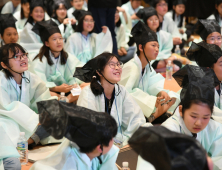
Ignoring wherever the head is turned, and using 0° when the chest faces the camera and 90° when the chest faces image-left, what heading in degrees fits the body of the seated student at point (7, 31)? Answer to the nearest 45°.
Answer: approximately 315°

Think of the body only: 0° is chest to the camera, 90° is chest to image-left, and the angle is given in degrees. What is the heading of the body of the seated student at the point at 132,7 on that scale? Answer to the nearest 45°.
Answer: approximately 315°

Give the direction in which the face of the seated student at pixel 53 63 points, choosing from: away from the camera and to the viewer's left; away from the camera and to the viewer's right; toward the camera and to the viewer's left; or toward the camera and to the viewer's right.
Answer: toward the camera and to the viewer's right

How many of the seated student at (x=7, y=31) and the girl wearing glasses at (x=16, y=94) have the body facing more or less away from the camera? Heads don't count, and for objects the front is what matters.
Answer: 0

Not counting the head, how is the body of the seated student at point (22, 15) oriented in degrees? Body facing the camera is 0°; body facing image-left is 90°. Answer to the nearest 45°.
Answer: approximately 315°

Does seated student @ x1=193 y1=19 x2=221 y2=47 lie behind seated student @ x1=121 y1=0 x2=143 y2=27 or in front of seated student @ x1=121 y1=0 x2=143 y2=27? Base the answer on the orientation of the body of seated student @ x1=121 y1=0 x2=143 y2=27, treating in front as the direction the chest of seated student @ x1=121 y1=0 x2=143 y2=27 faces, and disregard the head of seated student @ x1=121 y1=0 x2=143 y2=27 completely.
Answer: in front

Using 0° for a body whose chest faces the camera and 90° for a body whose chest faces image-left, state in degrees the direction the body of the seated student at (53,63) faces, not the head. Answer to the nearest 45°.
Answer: approximately 315°

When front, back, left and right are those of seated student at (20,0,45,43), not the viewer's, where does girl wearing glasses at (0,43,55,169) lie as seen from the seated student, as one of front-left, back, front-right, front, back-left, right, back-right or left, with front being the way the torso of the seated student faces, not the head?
front-right

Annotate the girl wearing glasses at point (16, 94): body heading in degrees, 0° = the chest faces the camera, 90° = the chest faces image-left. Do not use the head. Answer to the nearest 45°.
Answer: approximately 315°

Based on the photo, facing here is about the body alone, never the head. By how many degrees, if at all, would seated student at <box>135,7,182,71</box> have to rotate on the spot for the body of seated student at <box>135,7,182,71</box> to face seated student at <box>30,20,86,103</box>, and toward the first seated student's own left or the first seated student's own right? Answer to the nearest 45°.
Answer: approximately 90° to the first seated student's own right
